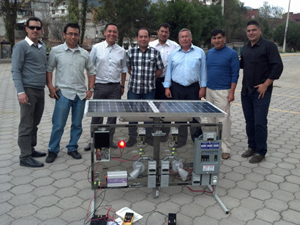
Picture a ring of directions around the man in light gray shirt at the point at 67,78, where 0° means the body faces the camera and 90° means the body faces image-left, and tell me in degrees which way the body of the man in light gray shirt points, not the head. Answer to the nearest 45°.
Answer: approximately 0°

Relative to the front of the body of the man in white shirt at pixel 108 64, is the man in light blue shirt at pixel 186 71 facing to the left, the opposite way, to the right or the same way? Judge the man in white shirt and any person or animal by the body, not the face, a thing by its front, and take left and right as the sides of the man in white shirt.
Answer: the same way

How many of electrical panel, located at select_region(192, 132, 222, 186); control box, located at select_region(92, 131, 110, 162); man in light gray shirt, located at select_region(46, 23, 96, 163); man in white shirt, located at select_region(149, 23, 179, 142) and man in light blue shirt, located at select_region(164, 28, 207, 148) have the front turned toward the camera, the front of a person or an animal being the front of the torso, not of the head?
5

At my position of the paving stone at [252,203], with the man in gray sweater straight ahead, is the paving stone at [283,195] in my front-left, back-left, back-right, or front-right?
back-right

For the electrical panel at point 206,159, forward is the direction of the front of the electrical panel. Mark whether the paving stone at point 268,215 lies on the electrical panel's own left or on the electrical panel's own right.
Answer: on the electrical panel's own left

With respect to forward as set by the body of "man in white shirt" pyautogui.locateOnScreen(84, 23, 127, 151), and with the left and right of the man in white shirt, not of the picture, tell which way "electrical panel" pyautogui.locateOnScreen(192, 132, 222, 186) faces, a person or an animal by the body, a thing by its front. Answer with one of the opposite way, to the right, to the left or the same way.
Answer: the same way

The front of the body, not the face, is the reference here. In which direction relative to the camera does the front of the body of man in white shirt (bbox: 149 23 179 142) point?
toward the camera

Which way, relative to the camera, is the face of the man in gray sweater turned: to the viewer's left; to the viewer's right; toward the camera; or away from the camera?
toward the camera

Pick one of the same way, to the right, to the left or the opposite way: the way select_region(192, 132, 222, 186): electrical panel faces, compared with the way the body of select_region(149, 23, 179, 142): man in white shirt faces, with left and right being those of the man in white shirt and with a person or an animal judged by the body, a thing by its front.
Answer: the same way

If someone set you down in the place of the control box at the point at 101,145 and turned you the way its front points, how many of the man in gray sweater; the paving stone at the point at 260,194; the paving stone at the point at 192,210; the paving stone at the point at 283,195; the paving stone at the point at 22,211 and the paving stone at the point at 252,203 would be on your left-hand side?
4

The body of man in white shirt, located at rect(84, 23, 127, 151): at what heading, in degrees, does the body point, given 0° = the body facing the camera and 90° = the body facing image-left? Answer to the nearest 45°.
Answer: approximately 0°

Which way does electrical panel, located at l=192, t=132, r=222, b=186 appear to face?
toward the camera

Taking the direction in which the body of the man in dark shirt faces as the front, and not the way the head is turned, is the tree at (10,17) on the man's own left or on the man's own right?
on the man's own right

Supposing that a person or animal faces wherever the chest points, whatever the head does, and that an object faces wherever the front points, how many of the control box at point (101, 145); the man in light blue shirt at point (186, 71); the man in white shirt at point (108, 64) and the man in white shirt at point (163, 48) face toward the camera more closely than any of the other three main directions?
4

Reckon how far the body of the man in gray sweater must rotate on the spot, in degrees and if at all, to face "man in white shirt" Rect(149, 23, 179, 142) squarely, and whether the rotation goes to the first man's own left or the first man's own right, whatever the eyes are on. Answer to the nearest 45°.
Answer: approximately 45° to the first man's own left

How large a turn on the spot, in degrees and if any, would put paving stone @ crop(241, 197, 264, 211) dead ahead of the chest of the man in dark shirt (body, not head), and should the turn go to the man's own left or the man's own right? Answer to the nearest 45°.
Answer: approximately 45° to the man's own left
